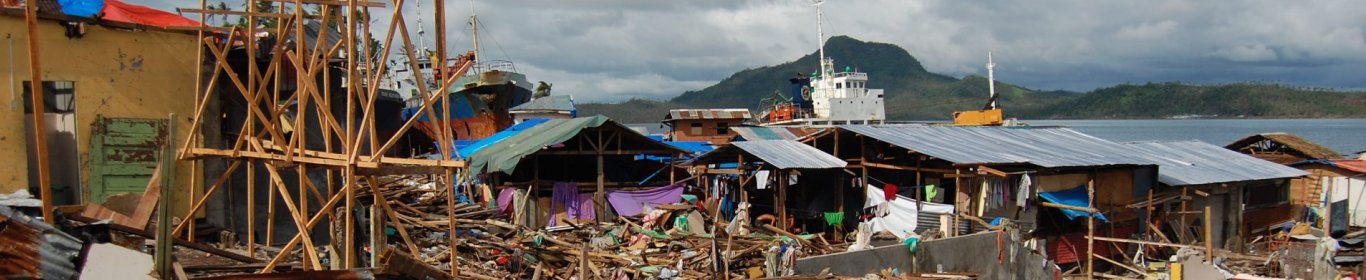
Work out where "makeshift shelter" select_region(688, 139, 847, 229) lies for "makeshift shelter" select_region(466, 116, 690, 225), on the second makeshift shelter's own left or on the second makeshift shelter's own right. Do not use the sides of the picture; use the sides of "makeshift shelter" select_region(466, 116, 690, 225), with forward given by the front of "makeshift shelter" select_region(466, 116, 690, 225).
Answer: on the second makeshift shelter's own left

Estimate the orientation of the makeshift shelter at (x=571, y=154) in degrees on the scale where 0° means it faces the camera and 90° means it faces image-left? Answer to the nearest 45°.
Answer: approximately 0°

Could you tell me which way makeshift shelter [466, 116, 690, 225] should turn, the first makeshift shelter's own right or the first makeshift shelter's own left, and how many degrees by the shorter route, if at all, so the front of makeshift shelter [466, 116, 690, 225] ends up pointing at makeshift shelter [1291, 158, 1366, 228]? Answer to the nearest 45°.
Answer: approximately 90° to the first makeshift shelter's own left

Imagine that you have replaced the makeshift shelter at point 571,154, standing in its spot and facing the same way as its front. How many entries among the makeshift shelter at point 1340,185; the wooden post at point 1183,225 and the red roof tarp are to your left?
2

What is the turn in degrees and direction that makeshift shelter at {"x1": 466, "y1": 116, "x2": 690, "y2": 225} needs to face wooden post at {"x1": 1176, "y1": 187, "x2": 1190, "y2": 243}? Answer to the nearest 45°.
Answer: approximately 90° to its left

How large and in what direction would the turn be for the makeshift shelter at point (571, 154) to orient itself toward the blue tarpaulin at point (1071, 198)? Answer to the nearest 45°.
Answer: approximately 90° to its left

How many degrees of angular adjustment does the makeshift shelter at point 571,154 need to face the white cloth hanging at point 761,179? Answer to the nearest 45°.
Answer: approximately 90° to its left

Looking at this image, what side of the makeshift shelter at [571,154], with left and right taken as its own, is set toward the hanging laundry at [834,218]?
left

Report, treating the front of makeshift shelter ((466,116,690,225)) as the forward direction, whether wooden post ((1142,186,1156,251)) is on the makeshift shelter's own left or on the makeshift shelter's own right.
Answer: on the makeshift shelter's own left

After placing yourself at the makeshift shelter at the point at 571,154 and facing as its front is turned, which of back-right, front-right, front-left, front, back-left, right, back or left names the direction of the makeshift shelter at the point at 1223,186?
left

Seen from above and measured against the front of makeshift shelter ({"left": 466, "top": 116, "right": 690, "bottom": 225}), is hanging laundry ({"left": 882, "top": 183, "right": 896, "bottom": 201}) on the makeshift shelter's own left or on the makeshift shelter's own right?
on the makeshift shelter's own left

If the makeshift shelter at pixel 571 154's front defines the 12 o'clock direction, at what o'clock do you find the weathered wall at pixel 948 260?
The weathered wall is roughly at 10 o'clock from the makeshift shelter.

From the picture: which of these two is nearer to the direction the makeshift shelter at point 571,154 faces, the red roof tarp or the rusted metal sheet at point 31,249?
the rusted metal sheet

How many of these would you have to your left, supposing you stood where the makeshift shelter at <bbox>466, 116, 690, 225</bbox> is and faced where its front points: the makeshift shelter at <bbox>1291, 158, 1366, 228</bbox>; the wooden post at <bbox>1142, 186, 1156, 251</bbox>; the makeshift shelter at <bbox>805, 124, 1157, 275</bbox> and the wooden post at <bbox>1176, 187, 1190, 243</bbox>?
4
